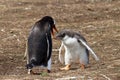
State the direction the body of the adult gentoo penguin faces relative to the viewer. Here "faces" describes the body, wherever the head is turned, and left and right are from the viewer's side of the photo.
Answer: facing away from the viewer and to the right of the viewer

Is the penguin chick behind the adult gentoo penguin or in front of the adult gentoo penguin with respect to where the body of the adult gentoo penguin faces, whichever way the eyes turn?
in front

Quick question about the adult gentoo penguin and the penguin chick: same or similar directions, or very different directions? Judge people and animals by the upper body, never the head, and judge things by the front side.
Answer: very different directions

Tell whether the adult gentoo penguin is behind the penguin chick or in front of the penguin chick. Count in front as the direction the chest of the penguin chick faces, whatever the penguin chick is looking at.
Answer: in front

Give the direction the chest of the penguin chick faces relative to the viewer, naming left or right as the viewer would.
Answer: facing the viewer and to the left of the viewer
